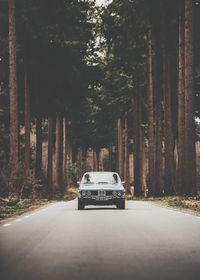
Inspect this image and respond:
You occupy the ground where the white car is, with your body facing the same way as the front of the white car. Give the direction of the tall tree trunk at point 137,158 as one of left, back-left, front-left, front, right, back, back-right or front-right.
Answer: back

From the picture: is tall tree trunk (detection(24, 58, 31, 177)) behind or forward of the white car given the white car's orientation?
behind

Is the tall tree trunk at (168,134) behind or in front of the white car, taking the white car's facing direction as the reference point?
behind

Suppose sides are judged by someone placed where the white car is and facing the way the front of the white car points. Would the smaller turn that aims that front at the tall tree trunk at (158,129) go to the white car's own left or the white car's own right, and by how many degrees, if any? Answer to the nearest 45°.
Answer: approximately 180°

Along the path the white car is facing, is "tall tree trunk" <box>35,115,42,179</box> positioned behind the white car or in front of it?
behind

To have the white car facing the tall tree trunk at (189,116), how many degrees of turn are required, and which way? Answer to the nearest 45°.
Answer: approximately 135° to its left

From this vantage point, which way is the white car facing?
toward the camera

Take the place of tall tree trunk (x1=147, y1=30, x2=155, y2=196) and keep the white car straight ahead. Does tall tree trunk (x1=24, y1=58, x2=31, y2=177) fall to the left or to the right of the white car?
right

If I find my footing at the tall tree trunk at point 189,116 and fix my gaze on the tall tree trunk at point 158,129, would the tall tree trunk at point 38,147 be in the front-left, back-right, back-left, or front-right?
front-left

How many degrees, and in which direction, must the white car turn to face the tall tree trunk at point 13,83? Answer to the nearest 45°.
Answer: approximately 135° to its right
